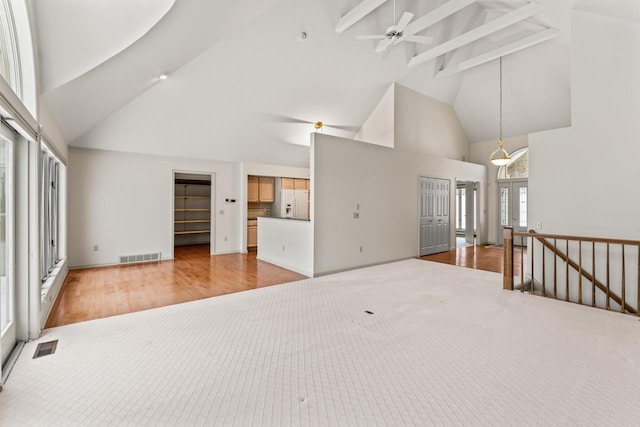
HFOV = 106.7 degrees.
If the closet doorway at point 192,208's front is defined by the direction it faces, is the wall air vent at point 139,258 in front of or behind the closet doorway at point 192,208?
in front

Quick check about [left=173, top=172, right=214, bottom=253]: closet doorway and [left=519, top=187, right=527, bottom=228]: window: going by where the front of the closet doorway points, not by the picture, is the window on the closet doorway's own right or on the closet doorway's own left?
on the closet doorway's own left

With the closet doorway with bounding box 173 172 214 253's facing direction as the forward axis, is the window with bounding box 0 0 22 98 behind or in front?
in front

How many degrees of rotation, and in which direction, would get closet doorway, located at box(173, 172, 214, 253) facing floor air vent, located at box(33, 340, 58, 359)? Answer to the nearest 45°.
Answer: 0° — it already faces it

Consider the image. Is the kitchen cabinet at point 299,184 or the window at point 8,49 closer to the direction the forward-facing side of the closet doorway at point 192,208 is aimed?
the window

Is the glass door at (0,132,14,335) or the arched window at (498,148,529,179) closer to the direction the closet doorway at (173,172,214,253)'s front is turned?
the glass door

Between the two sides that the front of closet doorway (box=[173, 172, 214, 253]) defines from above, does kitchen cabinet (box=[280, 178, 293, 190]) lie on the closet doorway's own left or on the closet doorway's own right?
on the closet doorway's own left

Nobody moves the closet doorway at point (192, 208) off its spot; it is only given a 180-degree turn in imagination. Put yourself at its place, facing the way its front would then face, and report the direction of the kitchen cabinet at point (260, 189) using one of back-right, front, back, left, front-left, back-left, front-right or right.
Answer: back-right

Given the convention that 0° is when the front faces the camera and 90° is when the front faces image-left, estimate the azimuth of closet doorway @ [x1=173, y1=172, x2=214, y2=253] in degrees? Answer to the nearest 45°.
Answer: approximately 0°

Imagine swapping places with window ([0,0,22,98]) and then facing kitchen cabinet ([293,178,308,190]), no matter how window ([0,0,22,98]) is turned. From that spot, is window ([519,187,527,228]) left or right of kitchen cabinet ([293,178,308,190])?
right

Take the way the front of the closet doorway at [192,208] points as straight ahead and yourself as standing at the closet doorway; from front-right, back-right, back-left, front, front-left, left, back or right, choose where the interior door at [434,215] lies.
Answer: front-left

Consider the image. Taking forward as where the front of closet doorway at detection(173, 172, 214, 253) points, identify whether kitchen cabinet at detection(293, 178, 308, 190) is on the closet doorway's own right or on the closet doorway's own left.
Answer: on the closet doorway's own left

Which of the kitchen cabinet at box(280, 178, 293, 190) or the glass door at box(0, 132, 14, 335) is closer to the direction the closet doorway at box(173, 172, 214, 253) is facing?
the glass door

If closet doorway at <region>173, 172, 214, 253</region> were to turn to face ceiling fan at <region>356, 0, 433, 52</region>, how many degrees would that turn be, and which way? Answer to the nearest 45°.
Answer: approximately 45° to its left

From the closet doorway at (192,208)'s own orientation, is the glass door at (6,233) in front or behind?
in front

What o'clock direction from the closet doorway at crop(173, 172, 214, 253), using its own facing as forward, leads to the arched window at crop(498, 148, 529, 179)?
The arched window is roughly at 10 o'clock from the closet doorway.

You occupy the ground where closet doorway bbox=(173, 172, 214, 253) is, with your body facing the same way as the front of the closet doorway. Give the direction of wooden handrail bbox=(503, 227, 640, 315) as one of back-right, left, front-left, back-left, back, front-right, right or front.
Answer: front-left
